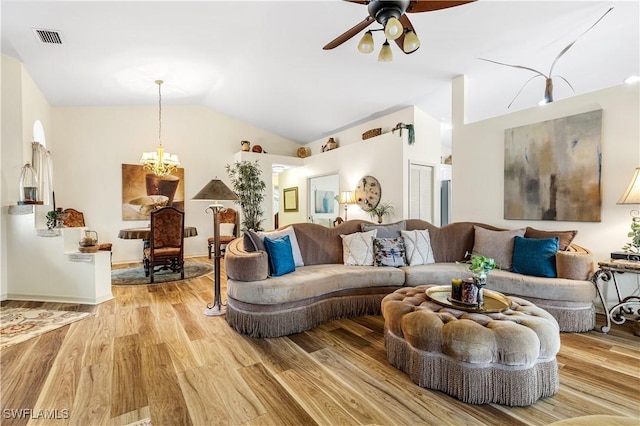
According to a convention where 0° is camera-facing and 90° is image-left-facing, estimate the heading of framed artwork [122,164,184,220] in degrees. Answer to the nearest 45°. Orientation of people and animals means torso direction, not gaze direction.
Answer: approximately 0°

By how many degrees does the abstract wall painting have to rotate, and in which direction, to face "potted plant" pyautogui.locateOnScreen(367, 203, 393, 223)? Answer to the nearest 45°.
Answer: approximately 45° to its right

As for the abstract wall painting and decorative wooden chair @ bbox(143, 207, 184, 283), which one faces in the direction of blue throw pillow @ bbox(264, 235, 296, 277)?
the abstract wall painting

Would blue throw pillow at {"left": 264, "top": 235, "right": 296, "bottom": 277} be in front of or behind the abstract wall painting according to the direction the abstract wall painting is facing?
in front

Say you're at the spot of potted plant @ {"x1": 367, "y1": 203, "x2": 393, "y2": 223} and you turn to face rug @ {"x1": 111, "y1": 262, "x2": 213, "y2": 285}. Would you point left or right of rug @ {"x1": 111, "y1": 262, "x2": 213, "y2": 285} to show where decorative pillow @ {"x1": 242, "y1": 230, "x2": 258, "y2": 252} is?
left

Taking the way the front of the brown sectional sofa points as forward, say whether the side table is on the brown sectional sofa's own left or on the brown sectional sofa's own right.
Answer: on the brown sectional sofa's own left

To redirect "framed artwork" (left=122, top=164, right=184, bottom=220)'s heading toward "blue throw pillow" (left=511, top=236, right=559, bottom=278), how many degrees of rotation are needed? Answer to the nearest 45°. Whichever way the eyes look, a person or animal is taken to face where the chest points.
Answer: approximately 45° to its left

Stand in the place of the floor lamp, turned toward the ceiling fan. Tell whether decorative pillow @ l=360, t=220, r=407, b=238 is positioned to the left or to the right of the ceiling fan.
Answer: left
